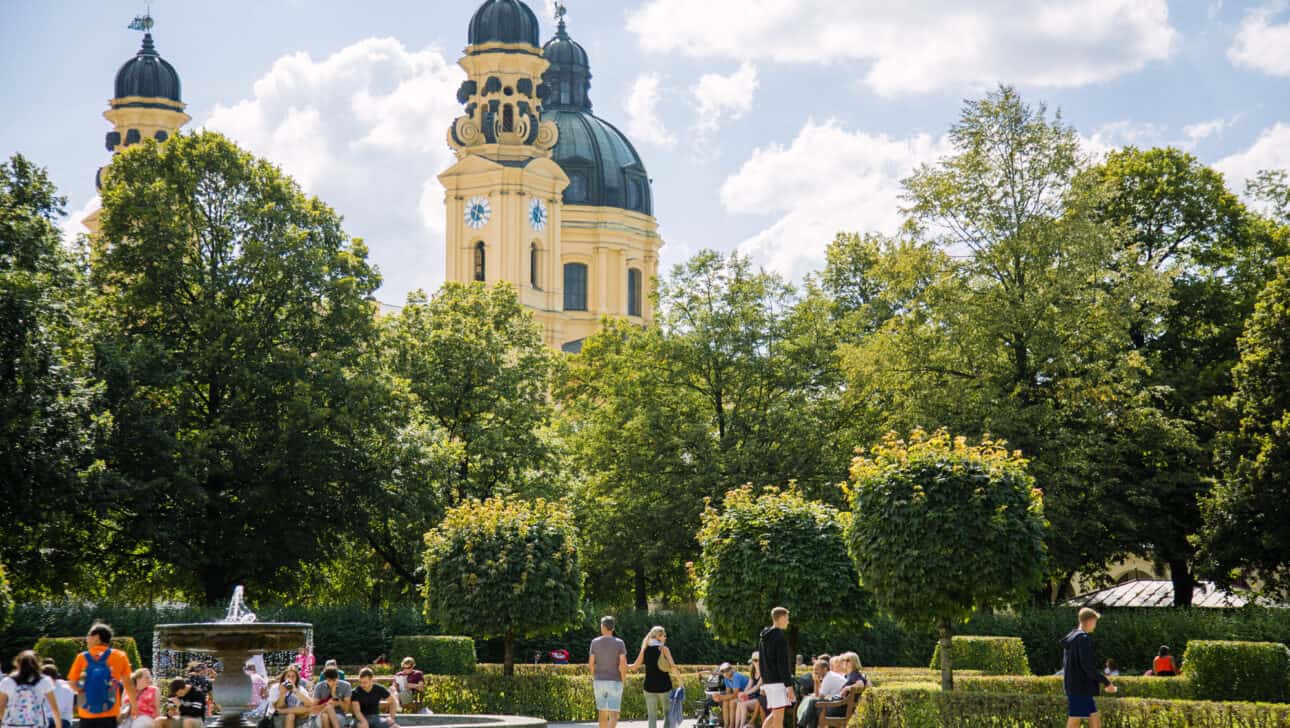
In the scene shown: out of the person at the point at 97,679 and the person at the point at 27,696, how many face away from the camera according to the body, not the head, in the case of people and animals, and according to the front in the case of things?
2

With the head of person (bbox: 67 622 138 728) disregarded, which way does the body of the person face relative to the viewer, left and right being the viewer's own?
facing away from the viewer

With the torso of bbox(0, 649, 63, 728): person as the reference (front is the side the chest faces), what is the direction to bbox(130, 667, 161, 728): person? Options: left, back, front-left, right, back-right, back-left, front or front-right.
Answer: front-right

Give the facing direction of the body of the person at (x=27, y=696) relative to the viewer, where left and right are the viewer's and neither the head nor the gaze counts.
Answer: facing away from the viewer

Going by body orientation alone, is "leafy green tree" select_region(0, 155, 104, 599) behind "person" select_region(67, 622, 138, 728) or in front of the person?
in front

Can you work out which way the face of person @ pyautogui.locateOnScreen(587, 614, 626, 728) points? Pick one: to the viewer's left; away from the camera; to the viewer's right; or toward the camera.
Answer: away from the camera

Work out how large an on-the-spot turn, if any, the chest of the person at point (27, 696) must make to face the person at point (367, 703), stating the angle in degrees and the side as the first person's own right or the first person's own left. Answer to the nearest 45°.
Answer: approximately 45° to the first person's own right

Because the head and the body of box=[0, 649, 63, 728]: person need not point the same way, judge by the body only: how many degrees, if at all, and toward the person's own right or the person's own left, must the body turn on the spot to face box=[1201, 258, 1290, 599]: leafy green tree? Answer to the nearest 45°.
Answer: approximately 45° to the person's own right

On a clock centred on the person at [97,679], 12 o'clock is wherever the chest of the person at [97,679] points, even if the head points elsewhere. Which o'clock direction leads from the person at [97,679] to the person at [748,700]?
the person at [748,700] is roughly at 2 o'clock from the person at [97,679].
